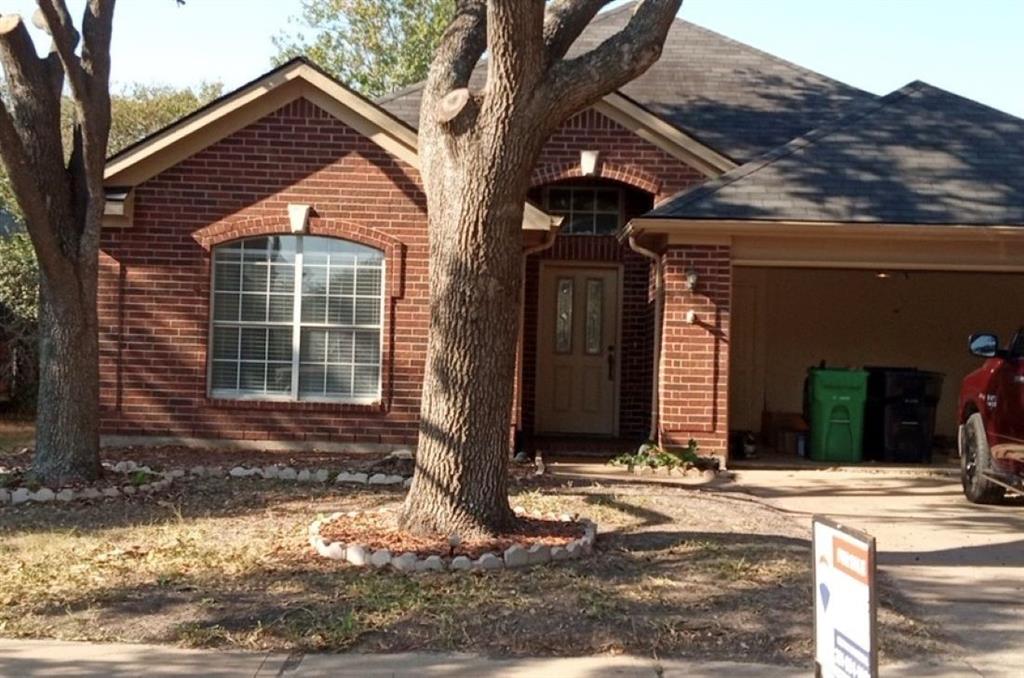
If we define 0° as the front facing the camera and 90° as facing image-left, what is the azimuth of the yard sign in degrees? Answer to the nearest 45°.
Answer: approximately 45°

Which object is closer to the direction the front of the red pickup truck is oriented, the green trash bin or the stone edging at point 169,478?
the green trash bin

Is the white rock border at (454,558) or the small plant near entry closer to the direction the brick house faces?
the white rock border

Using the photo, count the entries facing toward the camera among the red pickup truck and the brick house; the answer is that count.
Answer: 1

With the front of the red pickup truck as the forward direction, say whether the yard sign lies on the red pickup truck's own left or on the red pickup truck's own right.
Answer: on the red pickup truck's own left

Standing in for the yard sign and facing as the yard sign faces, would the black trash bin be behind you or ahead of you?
behind

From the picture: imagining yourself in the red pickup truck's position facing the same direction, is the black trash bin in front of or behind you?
in front

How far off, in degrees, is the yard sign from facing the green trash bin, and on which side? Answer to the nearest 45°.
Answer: approximately 135° to its right

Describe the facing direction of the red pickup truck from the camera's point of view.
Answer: facing away from the viewer and to the left of the viewer
